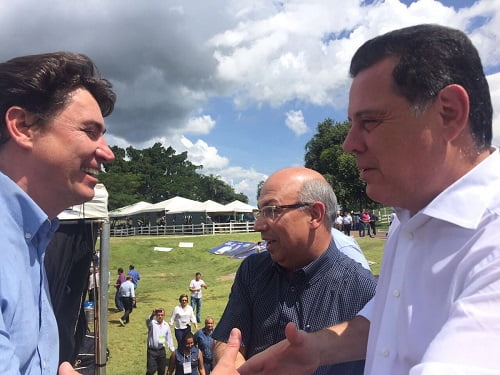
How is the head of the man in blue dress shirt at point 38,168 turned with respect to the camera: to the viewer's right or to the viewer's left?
to the viewer's right

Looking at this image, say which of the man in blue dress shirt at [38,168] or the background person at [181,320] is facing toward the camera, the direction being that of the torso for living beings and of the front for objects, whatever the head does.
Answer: the background person

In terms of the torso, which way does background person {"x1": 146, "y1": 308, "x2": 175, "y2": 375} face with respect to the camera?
toward the camera

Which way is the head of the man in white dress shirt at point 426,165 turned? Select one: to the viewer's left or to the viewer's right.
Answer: to the viewer's left

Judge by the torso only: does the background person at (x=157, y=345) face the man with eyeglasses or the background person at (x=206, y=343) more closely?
the man with eyeglasses

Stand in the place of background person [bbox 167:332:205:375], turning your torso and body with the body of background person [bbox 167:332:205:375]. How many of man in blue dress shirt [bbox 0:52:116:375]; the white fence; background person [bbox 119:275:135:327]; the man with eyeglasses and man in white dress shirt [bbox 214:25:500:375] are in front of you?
3

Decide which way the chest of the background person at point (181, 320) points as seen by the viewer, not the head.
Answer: toward the camera

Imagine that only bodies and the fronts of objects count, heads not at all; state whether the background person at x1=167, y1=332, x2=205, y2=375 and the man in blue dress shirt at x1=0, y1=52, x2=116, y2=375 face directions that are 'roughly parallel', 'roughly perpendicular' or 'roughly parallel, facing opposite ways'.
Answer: roughly perpendicular

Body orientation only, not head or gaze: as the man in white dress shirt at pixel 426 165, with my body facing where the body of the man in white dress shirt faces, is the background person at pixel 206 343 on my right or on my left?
on my right

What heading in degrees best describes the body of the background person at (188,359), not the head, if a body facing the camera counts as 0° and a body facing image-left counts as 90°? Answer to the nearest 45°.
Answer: approximately 0°

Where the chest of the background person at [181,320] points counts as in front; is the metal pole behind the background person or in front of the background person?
in front

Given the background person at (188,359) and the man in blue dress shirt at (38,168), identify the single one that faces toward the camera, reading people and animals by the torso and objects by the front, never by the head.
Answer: the background person
